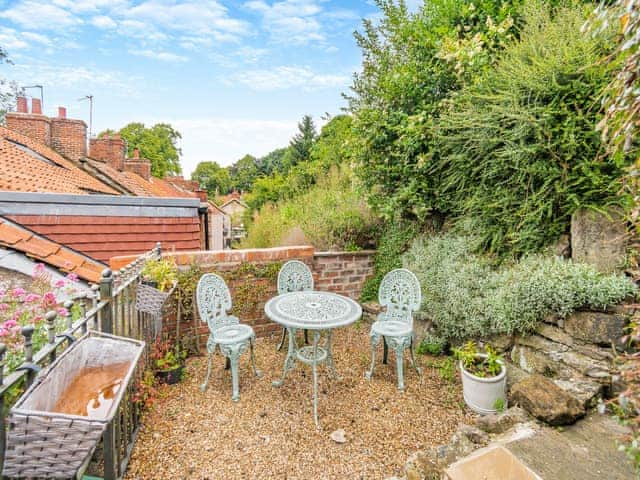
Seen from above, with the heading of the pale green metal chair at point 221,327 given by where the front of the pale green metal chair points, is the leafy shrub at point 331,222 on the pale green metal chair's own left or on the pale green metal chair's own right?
on the pale green metal chair's own left

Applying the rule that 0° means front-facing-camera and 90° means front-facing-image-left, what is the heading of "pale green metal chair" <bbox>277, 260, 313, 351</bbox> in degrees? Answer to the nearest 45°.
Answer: approximately 0°

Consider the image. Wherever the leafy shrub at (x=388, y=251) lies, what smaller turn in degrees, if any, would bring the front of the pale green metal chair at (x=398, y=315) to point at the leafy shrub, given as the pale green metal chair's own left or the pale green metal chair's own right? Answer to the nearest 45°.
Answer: approximately 135° to the pale green metal chair's own right

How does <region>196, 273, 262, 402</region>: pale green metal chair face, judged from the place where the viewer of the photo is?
facing the viewer and to the right of the viewer

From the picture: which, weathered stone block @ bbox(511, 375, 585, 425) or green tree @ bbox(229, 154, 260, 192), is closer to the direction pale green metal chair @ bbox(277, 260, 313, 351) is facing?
the weathered stone block

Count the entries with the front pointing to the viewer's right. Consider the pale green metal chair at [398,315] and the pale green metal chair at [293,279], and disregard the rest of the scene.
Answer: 0

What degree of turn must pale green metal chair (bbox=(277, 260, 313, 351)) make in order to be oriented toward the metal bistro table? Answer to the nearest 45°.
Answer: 0° — it already faces it

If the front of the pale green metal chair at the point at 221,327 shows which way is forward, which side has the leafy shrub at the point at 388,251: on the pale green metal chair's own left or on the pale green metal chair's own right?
on the pale green metal chair's own left

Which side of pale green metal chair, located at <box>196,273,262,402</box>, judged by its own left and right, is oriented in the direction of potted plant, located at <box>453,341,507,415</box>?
front

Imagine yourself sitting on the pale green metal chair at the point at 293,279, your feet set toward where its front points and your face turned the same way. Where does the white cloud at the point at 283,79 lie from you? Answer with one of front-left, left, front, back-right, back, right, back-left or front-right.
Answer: back

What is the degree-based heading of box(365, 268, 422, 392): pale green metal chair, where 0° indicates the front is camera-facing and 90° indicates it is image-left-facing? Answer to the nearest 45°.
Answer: approximately 45°
